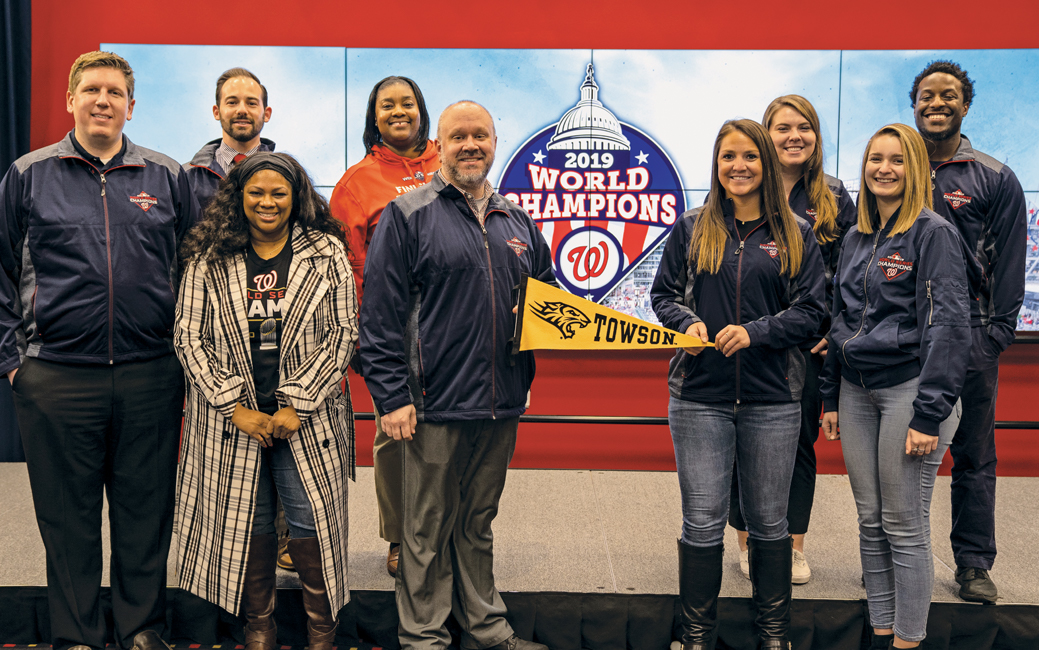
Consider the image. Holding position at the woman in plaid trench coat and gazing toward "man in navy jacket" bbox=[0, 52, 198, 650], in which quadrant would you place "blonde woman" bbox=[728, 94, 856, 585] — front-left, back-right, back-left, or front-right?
back-right

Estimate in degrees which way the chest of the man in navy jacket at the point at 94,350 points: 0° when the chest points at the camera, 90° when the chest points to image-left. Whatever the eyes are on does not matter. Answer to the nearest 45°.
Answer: approximately 0°

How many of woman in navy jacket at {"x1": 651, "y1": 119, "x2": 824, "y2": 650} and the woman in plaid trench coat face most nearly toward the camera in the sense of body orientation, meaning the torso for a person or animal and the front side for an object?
2
